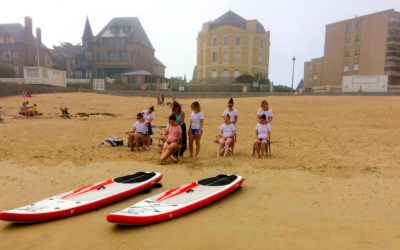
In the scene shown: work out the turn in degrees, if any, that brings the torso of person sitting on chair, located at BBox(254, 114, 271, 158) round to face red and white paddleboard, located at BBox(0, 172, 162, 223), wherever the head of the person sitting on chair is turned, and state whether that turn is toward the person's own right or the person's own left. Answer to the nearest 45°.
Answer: approximately 45° to the person's own right

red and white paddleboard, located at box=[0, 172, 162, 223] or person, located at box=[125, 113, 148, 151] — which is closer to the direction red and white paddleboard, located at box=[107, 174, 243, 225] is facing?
the red and white paddleboard

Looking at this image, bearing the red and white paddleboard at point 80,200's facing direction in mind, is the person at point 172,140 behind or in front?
behind

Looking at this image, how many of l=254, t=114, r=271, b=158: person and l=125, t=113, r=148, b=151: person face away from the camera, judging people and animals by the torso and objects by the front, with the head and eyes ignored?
0

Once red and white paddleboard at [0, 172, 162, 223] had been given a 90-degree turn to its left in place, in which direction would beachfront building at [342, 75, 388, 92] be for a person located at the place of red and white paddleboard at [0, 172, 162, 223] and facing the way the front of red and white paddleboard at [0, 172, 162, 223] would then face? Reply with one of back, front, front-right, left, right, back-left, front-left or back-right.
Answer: left

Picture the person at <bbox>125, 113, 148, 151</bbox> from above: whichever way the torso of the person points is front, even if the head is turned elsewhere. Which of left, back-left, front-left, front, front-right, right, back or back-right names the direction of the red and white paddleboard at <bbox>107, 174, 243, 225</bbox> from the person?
front-left

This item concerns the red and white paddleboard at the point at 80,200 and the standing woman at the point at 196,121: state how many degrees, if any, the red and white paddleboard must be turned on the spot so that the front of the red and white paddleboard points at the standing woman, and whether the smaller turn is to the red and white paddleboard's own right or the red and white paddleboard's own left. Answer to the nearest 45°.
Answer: approximately 180°

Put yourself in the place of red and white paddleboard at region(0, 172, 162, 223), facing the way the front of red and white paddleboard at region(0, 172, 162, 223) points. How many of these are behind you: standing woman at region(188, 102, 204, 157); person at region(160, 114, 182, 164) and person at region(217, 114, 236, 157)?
3

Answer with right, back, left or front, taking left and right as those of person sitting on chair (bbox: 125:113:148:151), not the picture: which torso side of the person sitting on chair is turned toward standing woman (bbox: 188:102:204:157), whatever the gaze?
left
